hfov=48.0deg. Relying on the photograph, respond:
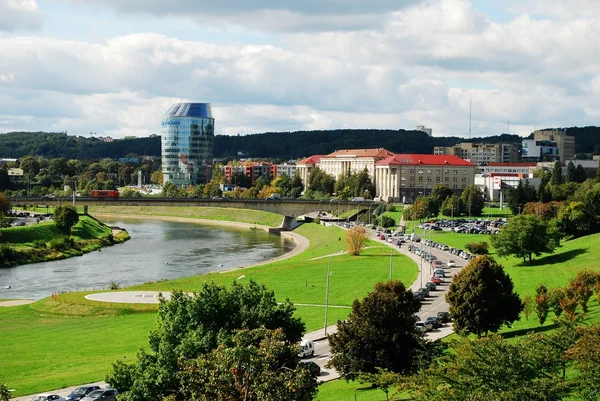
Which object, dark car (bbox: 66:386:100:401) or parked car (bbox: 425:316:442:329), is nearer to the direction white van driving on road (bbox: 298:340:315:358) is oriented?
the dark car

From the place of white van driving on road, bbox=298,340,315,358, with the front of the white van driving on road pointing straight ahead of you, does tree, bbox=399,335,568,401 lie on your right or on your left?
on your left

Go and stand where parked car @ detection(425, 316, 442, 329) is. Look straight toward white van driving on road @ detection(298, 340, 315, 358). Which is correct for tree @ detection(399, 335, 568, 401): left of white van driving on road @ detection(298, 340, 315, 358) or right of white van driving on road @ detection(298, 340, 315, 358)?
left

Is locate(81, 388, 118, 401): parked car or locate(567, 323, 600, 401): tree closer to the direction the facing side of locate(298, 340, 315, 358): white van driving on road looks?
the parked car

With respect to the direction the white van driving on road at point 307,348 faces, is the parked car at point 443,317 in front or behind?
behind

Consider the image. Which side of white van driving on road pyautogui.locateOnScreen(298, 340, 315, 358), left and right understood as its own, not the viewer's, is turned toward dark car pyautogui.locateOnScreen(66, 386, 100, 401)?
front

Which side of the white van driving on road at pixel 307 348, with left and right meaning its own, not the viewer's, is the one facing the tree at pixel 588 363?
left

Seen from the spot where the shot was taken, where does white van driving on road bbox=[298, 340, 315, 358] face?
facing the viewer and to the left of the viewer

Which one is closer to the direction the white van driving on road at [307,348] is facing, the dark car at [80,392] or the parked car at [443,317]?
the dark car

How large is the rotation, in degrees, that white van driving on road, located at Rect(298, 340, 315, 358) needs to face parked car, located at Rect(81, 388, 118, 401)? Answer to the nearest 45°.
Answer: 0° — it already faces it

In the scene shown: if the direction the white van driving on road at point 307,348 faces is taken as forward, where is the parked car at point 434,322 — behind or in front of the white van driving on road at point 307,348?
behind
